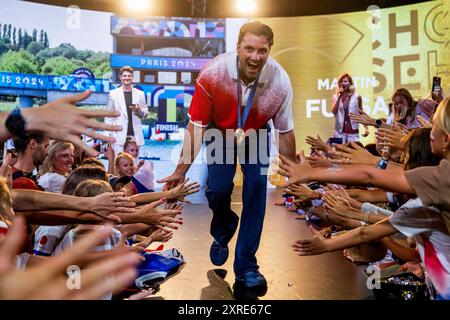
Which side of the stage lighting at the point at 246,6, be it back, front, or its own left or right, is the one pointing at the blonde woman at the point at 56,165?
front

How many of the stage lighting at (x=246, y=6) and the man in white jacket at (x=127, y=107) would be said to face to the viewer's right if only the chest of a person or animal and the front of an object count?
0

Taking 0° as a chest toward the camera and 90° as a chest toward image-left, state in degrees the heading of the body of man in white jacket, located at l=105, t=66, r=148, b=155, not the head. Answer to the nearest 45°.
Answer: approximately 0°

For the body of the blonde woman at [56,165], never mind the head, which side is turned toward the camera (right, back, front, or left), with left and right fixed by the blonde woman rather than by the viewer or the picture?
right

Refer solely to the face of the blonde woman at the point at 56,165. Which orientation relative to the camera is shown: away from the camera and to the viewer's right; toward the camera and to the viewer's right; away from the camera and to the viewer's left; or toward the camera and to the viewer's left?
toward the camera and to the viewer's right

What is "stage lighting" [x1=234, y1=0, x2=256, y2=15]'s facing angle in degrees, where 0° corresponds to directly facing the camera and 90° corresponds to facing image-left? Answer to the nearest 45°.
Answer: approximately 0°

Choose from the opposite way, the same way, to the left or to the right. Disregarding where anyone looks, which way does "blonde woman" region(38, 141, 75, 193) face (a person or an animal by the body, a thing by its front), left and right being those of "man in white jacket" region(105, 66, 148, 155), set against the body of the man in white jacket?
to the left
